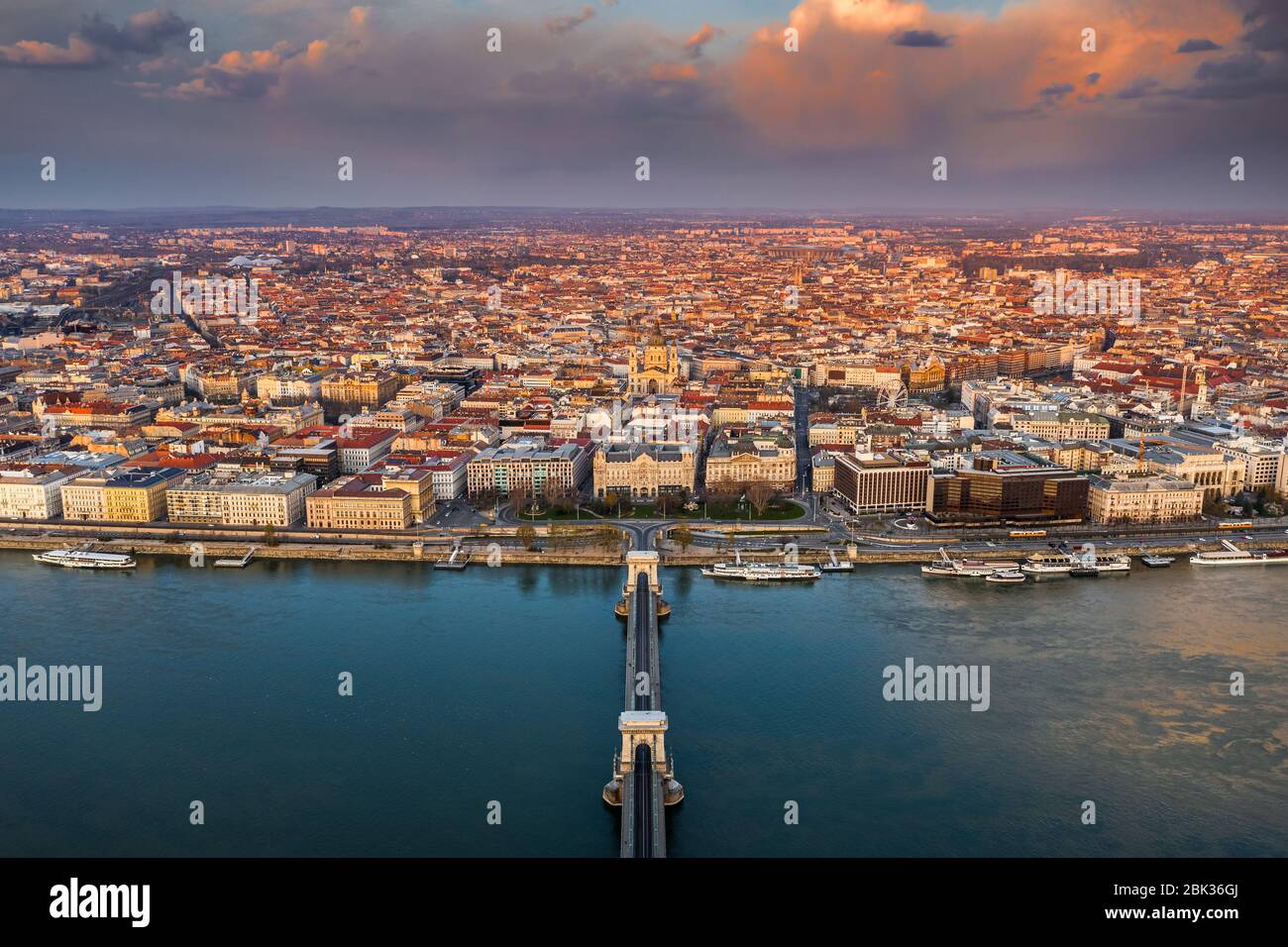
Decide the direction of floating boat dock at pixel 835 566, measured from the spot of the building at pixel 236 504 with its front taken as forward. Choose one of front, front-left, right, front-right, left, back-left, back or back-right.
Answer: front-left

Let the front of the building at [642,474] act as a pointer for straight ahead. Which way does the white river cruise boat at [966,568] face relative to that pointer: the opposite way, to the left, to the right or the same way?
to the right

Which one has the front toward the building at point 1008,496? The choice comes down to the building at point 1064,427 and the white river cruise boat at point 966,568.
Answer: the building at point 1064,427

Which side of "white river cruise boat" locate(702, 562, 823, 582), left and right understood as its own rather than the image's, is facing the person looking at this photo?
left

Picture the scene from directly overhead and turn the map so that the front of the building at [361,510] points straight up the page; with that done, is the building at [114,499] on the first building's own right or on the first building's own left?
on the first building's own right

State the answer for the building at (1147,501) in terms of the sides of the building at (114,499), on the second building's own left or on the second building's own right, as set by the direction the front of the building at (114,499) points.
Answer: on the second building's own left

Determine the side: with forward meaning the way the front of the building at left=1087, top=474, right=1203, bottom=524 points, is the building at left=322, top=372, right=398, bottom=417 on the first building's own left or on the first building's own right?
on the first building's own right

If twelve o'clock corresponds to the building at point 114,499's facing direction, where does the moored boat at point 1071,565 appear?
The moored boat is roughly at 10 o'clock from the building.

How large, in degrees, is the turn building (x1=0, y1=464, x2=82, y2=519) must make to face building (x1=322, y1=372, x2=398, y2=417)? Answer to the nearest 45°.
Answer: approximately 135° to its left

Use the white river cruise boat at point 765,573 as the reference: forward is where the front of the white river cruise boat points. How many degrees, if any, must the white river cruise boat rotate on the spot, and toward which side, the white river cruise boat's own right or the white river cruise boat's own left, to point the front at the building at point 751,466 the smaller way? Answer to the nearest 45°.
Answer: approximately 90° to the white river cruise boat's own right

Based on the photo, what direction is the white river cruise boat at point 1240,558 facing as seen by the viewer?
to the viewer's left
